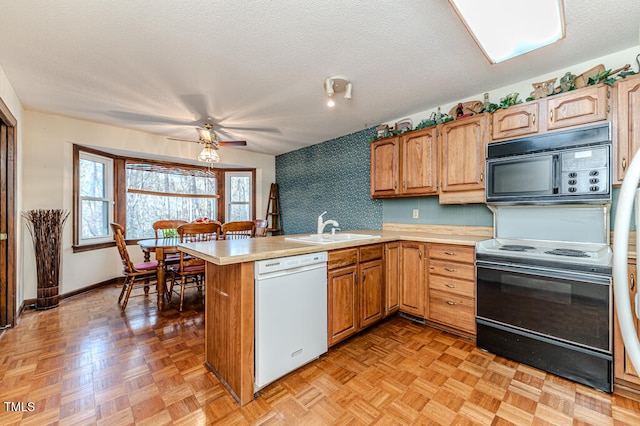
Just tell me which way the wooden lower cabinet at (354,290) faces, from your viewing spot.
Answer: facing the viewer and to the right of the viewer

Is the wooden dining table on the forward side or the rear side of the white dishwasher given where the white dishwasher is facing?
on the rear side

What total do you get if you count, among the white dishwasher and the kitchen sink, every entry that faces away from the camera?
0

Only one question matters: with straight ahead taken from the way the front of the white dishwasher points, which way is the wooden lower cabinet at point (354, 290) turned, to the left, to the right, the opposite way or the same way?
the same way

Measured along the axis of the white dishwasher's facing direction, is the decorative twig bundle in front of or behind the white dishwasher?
behind

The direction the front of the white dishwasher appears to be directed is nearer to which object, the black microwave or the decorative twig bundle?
the black microwave

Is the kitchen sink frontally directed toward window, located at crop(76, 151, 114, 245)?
no

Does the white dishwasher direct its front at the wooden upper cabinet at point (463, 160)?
no

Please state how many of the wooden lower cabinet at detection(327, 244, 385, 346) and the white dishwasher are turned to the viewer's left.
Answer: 0

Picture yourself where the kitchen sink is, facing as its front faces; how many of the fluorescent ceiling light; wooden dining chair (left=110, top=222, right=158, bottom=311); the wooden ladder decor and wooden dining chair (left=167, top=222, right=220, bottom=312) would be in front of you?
1

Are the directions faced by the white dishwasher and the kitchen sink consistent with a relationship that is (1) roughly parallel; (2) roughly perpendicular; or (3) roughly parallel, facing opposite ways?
roughly parallel

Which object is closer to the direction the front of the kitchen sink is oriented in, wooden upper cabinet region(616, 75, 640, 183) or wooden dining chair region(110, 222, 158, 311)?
the wooden upper cabinet

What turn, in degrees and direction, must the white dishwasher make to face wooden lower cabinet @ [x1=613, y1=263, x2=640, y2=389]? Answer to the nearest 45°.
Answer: approximately 45° to its left

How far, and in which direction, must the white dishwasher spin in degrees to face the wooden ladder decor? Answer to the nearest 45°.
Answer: approximately 135° to its left
